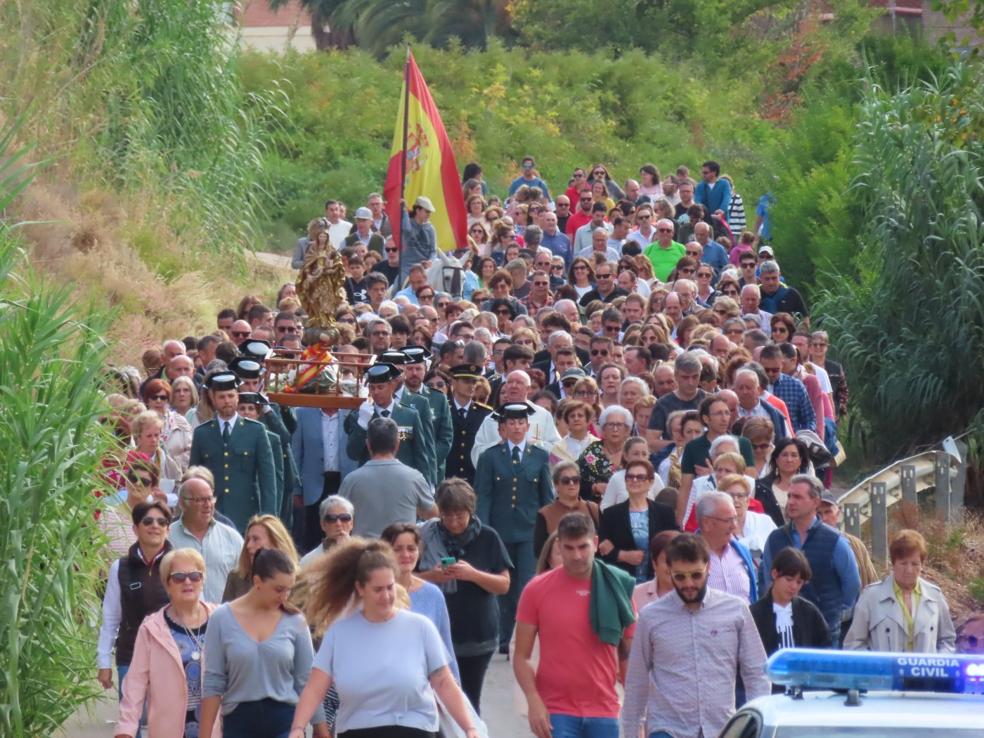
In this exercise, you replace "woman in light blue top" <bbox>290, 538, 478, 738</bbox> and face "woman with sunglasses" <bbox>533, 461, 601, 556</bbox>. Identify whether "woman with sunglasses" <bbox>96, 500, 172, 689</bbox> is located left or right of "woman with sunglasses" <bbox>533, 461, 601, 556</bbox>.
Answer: left

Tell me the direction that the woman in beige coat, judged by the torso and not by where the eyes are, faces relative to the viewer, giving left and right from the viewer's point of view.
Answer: facing the viewer

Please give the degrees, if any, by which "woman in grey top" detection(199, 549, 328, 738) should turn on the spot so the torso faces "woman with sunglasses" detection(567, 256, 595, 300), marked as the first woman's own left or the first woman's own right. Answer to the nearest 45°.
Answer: approximately 180°

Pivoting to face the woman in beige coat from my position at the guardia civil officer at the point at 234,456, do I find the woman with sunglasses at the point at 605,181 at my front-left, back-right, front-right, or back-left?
back-left

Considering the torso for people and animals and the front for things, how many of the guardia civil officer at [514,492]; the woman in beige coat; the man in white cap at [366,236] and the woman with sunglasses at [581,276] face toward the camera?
4

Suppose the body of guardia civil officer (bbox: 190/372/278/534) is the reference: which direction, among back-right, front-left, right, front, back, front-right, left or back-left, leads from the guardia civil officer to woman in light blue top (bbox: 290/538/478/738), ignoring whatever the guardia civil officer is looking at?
front

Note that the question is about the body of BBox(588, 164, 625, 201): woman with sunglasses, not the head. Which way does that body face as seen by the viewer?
toward the camera

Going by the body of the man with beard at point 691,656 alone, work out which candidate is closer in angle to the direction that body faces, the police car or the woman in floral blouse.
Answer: the police car

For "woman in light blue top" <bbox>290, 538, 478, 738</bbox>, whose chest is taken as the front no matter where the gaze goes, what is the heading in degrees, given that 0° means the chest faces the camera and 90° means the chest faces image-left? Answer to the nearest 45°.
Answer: approximately 0°

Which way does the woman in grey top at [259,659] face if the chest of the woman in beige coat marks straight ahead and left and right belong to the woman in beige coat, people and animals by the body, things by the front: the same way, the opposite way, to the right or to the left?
the same way

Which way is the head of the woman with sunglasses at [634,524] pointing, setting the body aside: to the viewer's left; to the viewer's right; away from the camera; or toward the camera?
toward the camera

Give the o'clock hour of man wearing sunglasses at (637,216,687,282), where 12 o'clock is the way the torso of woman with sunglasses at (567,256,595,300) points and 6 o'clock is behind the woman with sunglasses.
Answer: The man wearing sunglasses is roughly at 7 o'clock from the woman with sunglasses.

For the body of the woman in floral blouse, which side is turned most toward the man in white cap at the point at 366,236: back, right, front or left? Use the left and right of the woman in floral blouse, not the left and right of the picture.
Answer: back

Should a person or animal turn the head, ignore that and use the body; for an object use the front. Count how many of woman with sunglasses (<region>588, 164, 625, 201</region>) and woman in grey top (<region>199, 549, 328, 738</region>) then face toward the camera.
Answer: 2

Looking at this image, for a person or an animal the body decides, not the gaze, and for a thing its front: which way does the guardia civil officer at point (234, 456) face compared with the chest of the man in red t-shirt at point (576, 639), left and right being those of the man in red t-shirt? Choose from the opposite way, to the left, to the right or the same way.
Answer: the same way

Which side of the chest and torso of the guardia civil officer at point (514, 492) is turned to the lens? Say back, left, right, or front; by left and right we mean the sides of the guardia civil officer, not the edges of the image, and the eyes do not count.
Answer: front

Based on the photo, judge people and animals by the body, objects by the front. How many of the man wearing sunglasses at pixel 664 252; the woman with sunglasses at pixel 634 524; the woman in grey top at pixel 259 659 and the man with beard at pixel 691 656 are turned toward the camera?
4

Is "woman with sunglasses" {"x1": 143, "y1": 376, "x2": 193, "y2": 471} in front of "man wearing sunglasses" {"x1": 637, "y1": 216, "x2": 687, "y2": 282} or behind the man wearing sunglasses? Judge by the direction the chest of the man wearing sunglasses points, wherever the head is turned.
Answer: in front

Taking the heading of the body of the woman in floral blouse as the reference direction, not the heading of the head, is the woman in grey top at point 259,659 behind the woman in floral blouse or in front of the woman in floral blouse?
in front

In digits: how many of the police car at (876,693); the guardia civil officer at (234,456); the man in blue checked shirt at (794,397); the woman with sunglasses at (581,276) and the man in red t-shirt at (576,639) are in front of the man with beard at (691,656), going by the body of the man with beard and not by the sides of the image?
1
